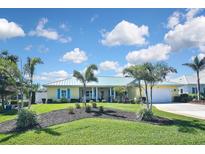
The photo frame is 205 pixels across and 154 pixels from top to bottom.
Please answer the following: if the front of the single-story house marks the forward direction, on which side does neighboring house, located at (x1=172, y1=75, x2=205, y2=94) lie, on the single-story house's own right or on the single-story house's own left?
on the single-story house's own left

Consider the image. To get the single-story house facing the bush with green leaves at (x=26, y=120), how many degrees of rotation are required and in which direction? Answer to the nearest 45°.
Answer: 0° — it already faces it

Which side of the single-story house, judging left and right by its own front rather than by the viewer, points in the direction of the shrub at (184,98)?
left

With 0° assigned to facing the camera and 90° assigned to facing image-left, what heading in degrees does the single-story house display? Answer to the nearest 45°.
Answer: approximately 0°

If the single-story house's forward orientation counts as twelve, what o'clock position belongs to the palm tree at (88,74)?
The palm tree is roughly at 12 o'clock from the single-story house.

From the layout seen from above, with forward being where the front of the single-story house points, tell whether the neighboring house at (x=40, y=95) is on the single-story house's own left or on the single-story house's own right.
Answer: on the single-story house's own right

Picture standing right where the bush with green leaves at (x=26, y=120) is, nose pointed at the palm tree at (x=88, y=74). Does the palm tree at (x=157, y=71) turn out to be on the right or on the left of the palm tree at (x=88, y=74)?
right
